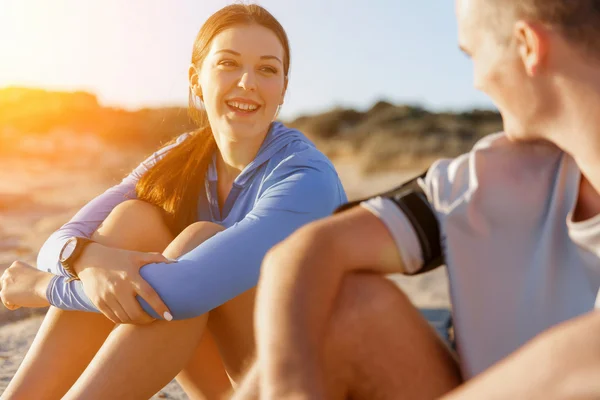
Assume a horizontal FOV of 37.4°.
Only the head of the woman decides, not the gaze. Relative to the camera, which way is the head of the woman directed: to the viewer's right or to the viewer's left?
to the viewer's right

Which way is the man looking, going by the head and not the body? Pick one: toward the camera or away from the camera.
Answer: away from the camera

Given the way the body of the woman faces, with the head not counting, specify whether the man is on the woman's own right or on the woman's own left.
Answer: on the woman's own left
